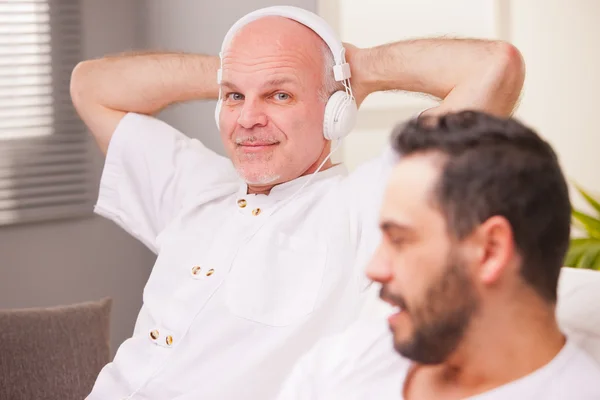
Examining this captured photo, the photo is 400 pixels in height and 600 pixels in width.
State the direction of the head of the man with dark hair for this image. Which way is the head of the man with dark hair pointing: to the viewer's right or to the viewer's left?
to the viewer's left

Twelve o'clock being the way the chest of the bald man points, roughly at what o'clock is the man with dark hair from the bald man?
The man with dark hair is roughly at 10 o'clock from the bald man.

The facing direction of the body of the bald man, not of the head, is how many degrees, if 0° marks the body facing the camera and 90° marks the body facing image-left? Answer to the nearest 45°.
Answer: approximately 45°
